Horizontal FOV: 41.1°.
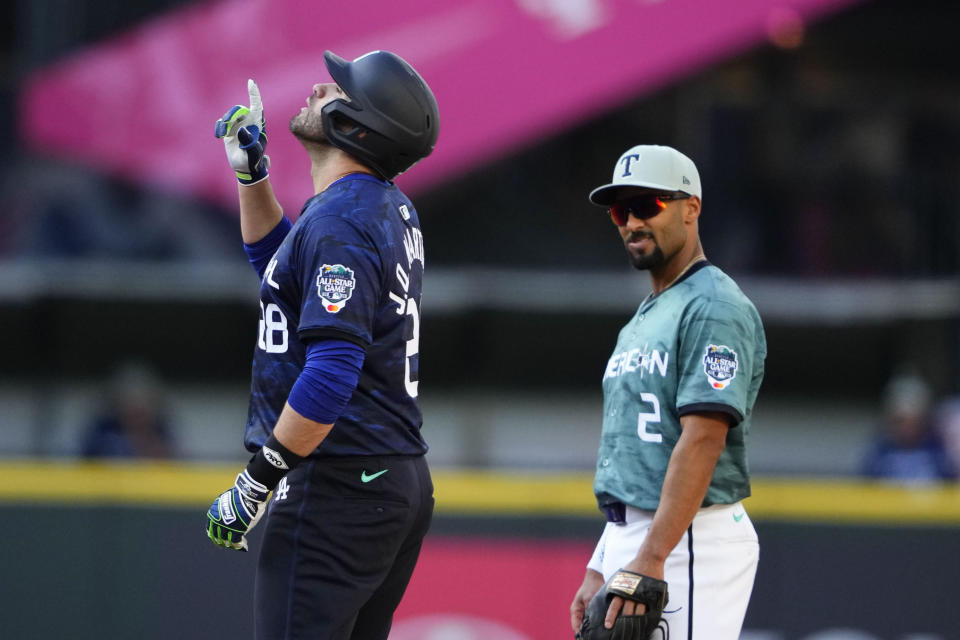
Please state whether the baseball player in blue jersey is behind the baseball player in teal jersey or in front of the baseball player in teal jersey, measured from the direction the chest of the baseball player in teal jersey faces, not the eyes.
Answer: in front

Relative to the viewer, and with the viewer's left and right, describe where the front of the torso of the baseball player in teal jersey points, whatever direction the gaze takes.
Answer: facing the viewer and to the left of the viewer

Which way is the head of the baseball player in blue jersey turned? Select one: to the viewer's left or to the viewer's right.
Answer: to the viewer's left

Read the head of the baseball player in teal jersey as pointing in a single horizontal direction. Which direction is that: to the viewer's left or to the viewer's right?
to the viewer's left
